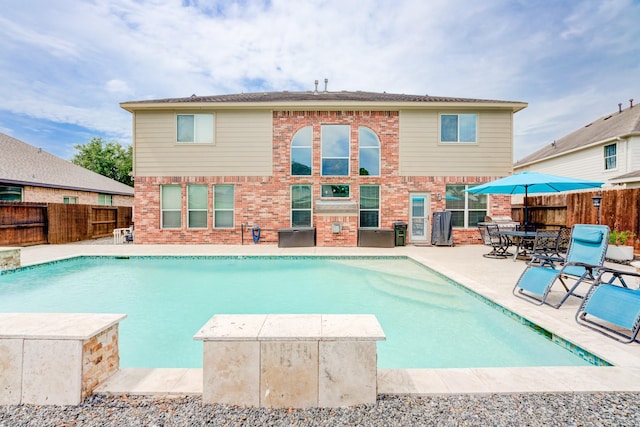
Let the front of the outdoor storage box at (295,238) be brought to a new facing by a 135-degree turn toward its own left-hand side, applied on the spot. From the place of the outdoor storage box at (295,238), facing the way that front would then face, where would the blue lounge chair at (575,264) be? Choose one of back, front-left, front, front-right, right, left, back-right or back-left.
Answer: right

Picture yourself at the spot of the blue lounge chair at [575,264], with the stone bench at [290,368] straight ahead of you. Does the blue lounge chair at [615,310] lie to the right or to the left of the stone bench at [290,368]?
left

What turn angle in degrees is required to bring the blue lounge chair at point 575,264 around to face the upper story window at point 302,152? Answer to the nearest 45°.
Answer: approximately 45° to its right

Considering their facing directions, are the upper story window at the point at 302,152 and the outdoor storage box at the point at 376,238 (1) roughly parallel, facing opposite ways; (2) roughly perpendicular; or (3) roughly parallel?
roughly parallel

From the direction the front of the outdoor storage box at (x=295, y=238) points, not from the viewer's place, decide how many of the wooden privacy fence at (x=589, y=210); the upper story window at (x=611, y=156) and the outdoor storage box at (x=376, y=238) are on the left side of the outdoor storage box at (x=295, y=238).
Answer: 3

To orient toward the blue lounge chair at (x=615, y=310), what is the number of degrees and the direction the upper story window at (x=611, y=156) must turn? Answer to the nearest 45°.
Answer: approximately 45° to its left

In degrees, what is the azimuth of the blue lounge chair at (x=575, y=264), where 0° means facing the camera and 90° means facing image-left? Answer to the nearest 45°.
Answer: approximately 45°

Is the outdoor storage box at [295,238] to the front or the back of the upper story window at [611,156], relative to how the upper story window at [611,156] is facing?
to the front

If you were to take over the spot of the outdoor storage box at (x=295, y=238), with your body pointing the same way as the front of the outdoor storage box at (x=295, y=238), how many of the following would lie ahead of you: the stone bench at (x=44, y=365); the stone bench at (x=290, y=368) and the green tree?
2

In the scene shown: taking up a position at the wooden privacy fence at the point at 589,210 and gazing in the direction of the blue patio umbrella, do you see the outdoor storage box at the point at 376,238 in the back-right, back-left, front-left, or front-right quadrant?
front-right

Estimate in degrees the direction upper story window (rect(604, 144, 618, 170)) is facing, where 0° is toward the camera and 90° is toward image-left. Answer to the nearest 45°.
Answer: approximately 45°

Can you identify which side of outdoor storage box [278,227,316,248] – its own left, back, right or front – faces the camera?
front
